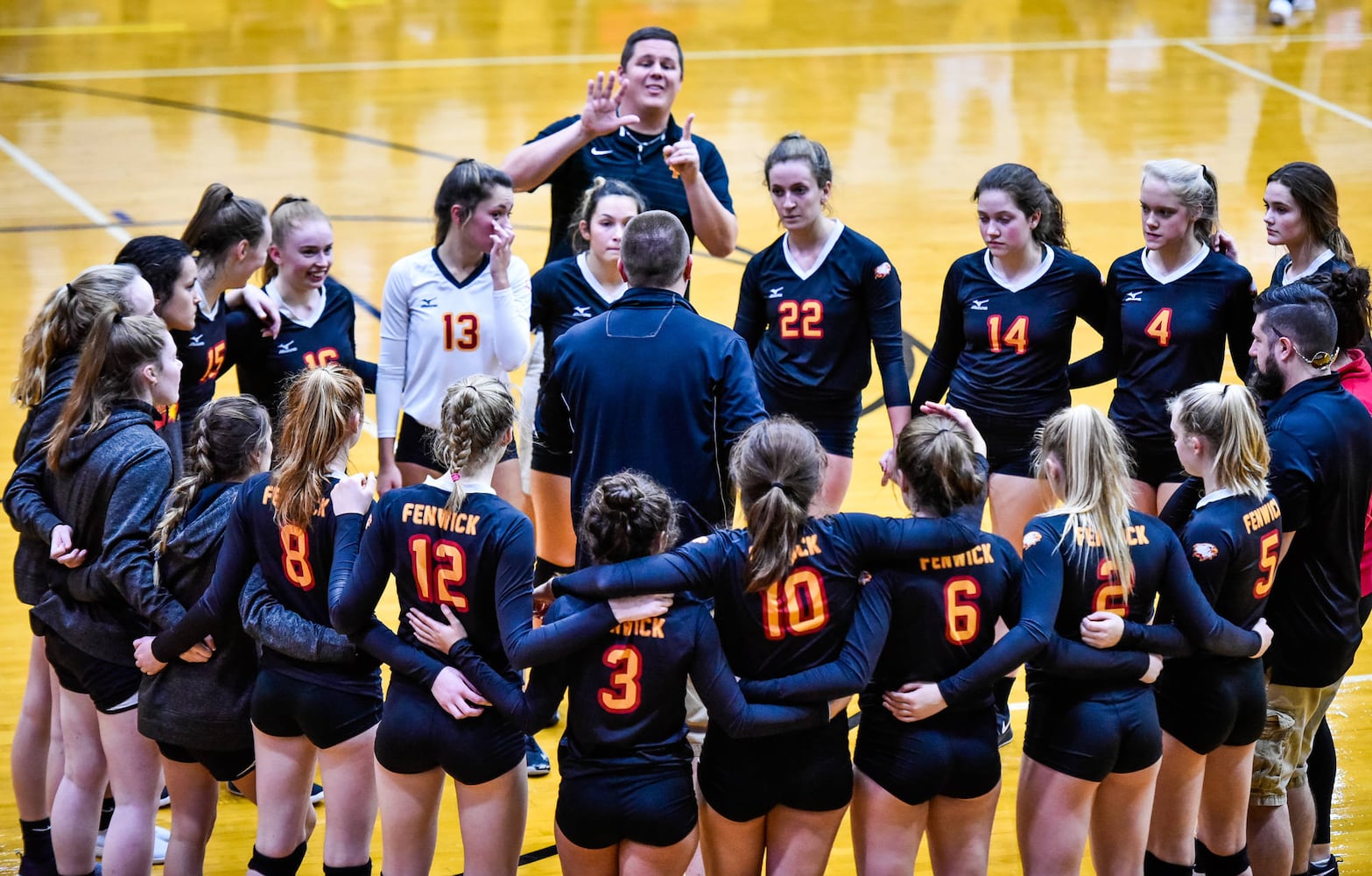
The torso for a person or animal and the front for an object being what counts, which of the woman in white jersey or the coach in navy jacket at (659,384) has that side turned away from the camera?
the coach in navy jacket

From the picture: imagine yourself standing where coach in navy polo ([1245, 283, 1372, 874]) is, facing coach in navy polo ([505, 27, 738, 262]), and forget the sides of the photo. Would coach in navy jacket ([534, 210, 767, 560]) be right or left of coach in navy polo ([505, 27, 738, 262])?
left

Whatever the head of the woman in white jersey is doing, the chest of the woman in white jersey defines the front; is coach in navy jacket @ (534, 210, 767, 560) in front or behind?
in front

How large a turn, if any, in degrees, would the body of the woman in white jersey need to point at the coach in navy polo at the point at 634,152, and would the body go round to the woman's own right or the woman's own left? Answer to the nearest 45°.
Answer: approximately 135° to the woman's own left

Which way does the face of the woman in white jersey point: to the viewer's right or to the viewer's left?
to the viewer's right

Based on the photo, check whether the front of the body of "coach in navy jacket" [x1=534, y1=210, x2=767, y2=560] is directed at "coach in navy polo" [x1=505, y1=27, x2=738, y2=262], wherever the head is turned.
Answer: yes

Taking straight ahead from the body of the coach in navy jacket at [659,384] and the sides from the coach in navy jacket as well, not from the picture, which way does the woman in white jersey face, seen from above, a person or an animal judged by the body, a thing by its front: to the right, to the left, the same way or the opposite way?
the opposite way

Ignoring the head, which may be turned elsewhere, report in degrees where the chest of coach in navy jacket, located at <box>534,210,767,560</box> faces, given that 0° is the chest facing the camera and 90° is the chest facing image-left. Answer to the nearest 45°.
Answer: approximately 180°

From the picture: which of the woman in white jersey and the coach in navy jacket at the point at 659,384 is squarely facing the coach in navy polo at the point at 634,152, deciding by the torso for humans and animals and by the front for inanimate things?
the coach in navy jacket at the point at 659,384

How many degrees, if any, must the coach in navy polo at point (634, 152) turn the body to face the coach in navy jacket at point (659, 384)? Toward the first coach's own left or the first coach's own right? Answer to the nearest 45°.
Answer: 0° — they already face them

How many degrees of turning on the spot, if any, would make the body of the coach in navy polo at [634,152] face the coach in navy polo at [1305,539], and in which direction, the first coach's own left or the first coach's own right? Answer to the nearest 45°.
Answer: approximately 45° to the first coach's own left
